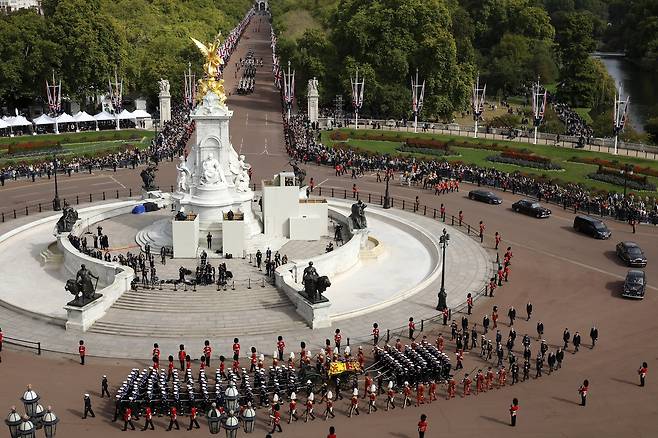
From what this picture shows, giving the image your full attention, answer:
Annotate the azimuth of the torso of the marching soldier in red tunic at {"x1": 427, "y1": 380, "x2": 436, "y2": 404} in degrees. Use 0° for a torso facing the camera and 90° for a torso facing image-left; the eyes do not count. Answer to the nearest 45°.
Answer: approximately 90°

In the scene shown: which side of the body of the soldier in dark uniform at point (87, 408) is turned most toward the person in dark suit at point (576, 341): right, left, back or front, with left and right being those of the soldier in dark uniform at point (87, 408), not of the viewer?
back

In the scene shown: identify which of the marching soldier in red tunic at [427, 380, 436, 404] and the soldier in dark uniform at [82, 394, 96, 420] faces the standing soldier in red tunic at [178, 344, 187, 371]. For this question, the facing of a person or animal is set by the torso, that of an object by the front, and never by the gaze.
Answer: the marching soldier in red tunic at [427, 380, 436, 404]

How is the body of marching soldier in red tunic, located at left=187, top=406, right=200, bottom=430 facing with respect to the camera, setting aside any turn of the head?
to the viewer's left

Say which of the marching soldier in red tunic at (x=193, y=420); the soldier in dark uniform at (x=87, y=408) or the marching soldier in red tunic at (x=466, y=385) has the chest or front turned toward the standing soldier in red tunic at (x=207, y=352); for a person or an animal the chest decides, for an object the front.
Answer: the marching soldier in red tunic at (x=466, y=385)

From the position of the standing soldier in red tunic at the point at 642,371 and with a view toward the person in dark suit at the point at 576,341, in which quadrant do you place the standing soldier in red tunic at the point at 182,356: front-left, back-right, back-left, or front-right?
front-left

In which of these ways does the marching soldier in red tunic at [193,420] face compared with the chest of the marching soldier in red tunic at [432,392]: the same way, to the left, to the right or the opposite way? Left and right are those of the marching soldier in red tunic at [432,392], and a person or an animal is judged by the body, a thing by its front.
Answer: the same way

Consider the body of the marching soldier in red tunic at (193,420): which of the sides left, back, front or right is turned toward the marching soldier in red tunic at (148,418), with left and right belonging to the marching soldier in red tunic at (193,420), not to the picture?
front

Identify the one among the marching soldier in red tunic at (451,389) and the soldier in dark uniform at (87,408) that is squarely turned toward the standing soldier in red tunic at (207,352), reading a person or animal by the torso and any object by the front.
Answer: the marching soldier in red tunic at (451,389)

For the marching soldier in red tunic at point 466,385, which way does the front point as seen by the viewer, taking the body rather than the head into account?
to the viewer's left

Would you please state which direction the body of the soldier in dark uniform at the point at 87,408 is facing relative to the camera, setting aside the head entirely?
to the viewer's left

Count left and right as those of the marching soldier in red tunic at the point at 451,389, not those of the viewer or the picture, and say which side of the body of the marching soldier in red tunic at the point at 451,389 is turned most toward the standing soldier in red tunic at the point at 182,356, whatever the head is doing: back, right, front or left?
front

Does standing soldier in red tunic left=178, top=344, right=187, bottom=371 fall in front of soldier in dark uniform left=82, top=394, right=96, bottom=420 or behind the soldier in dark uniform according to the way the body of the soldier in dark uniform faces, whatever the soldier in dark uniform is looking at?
behind

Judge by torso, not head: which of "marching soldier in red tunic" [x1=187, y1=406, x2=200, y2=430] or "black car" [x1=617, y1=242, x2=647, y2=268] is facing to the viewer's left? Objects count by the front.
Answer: the marching soldier in red tunic

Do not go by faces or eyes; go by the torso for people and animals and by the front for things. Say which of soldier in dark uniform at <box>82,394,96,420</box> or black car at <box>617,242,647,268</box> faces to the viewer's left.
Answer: the soldier in dark uniform

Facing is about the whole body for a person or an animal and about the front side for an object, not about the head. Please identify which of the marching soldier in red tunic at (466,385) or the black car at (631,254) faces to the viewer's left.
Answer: the marching soldier in red tunic

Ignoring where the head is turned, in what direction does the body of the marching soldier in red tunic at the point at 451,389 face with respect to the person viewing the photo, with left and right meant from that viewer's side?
facing to the left of the viewer
